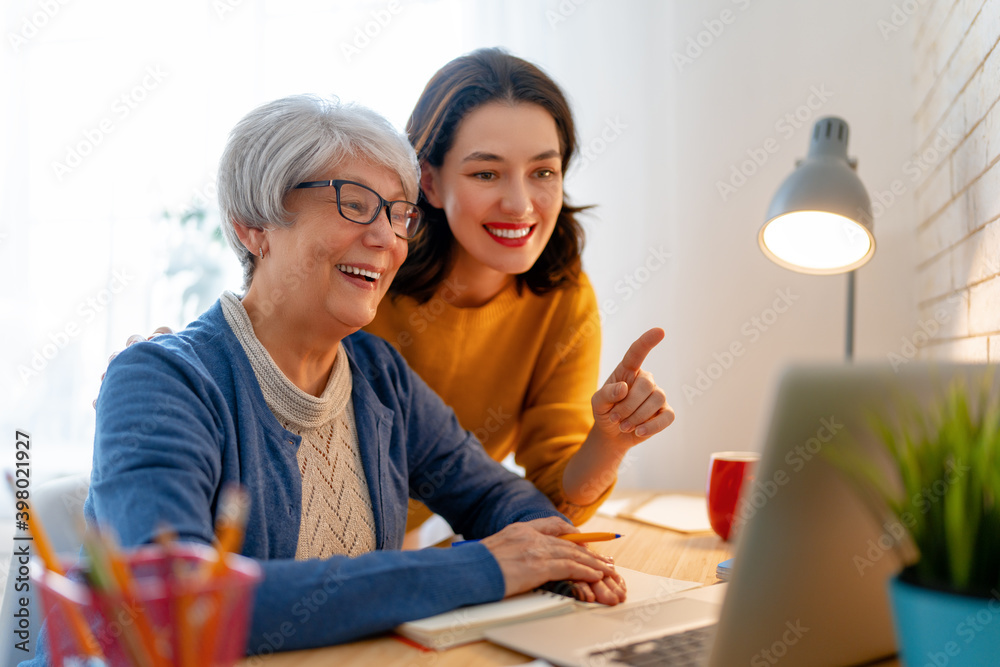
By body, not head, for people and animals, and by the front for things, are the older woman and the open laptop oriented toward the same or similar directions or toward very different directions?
very different directions

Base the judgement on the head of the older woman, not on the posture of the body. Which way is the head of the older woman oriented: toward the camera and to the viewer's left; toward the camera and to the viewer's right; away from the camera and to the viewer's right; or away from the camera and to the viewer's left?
toward the camera and to the viewer's right

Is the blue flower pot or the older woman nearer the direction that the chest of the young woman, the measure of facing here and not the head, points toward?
the blue flower pot

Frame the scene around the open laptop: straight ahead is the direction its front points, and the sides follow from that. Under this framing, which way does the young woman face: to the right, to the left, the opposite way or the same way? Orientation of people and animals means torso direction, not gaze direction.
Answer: the opposite way

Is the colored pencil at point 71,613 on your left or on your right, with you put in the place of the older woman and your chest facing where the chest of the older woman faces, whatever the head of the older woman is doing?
on your right

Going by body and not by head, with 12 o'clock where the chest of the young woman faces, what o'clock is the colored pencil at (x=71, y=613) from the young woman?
The colored pencil is roughly at 2 o'clock from the young woman.

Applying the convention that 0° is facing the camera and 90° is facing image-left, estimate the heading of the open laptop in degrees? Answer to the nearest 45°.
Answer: approximately 135°
